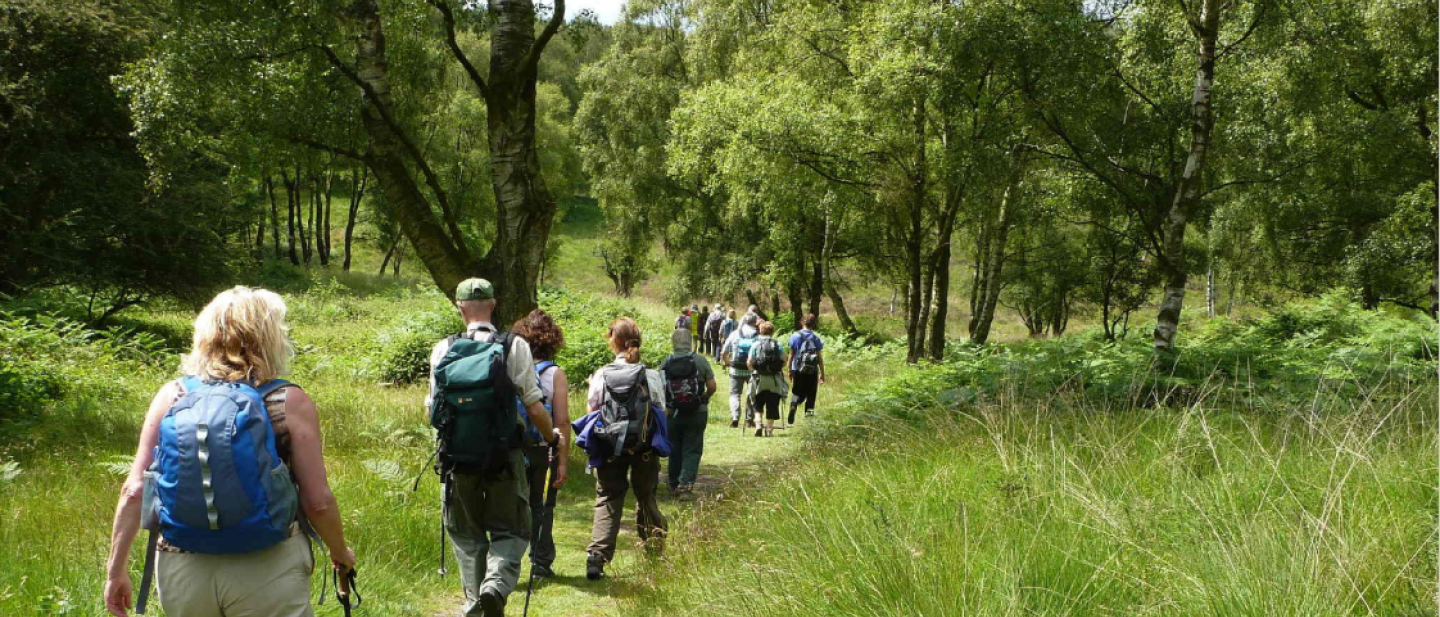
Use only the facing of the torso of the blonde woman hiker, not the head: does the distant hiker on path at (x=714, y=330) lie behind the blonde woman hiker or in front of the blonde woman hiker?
in front

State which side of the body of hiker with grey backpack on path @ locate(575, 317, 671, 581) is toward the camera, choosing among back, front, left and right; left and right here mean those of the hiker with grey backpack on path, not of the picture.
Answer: back

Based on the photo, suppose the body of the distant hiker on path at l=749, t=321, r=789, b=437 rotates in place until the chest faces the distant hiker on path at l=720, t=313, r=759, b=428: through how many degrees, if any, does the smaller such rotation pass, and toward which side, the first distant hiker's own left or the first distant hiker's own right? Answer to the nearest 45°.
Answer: approximately 45° to the first distant hiker's own left

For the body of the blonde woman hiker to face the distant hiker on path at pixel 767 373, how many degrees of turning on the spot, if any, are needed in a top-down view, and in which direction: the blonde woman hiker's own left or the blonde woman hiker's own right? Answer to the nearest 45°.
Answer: approximately 45° to the blonde woman hiker's own right

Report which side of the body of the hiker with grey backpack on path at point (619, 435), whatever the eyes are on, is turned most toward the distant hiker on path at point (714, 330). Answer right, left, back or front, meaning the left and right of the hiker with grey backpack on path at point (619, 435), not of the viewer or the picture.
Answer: front

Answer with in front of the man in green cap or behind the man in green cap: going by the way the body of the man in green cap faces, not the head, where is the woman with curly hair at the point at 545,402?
in front

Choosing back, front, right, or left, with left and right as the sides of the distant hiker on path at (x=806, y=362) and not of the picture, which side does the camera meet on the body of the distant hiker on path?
back

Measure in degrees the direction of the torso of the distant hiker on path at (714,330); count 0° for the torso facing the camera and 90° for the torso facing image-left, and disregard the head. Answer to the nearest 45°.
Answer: approximately 180°

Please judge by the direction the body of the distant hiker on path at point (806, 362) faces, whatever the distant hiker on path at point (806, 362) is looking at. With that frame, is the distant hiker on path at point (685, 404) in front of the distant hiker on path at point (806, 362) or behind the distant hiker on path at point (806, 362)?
behind

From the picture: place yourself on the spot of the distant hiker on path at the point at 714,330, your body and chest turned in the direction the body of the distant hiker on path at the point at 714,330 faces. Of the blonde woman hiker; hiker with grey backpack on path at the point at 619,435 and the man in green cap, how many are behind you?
3

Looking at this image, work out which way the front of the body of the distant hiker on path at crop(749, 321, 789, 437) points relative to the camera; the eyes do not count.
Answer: away from the camera

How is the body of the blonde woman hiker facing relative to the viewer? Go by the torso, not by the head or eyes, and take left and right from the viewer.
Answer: facing away from the viewer

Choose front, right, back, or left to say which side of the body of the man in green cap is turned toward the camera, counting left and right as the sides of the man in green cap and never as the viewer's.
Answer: back

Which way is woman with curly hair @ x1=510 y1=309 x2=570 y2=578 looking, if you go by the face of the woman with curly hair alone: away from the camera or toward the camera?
away from the camera
